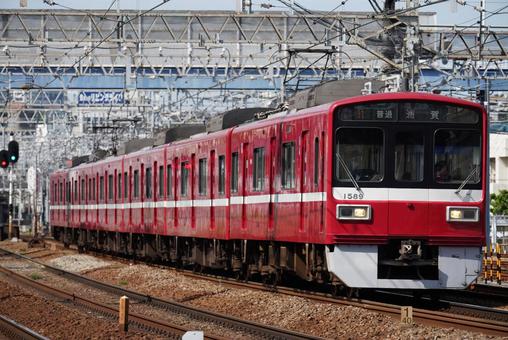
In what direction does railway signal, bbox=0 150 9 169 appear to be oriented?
toward the camera

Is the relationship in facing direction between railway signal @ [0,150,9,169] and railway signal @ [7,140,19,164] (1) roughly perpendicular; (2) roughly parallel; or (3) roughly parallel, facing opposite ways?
roughly parallel

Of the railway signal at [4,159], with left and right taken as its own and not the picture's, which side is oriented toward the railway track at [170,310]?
front

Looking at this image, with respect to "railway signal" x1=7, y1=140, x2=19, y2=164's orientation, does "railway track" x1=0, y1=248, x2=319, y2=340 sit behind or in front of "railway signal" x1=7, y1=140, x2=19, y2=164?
in front

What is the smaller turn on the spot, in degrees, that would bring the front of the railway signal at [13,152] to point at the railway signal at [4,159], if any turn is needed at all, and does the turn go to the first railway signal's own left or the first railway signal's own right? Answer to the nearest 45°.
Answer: approximately 45° to the first railway signal's own right

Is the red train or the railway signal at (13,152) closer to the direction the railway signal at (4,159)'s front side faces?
the red train

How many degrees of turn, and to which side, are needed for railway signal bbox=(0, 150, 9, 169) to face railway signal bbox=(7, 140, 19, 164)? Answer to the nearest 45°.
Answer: approximately 135° to its left

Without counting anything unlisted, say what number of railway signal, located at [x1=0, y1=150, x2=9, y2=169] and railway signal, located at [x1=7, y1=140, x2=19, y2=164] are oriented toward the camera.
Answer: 2

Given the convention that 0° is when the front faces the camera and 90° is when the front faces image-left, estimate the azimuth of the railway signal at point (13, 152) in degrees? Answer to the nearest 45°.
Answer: approximately 0°

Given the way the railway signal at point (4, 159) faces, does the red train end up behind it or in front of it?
in front

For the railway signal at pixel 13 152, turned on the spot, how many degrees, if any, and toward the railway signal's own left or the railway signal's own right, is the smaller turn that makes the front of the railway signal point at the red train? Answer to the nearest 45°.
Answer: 0° — it already faces it
